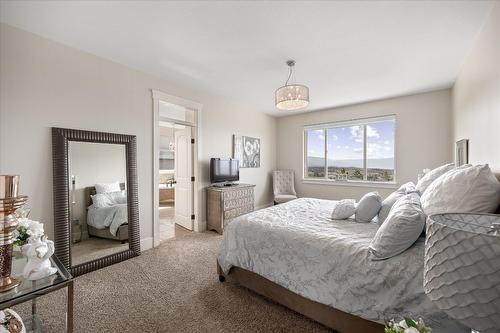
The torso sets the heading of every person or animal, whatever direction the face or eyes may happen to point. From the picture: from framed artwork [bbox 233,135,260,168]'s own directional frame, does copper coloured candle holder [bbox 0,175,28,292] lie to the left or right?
on its right

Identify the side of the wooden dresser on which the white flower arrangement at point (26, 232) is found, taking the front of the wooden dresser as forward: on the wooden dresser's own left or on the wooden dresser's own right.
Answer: on the wooden dresser's own right

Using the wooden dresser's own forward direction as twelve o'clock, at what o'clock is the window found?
The window is roughly at 10 o'clock from the wooden dresser.

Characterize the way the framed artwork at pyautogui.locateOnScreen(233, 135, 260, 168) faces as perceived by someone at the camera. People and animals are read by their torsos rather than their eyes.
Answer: facing the viewer and to the right of the viewer

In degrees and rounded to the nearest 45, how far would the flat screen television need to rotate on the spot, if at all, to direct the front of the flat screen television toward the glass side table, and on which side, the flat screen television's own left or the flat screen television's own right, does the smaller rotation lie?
approximately 45° to the flat screen television's own right

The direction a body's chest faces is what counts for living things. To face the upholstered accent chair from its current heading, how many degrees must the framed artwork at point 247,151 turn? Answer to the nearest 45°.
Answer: approximately 90° to its left

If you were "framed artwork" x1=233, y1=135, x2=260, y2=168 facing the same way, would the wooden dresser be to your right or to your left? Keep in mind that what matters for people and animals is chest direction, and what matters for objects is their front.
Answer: on your right

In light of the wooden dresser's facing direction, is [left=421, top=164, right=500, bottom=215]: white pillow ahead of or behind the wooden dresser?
ahead

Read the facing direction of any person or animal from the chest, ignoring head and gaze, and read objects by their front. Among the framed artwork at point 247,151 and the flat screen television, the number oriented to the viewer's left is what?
0

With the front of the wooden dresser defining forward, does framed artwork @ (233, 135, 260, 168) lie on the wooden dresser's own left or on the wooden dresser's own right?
on the wooden dresser's own left

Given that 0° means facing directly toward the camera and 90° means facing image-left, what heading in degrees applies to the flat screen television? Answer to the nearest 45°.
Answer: approximately 315°
